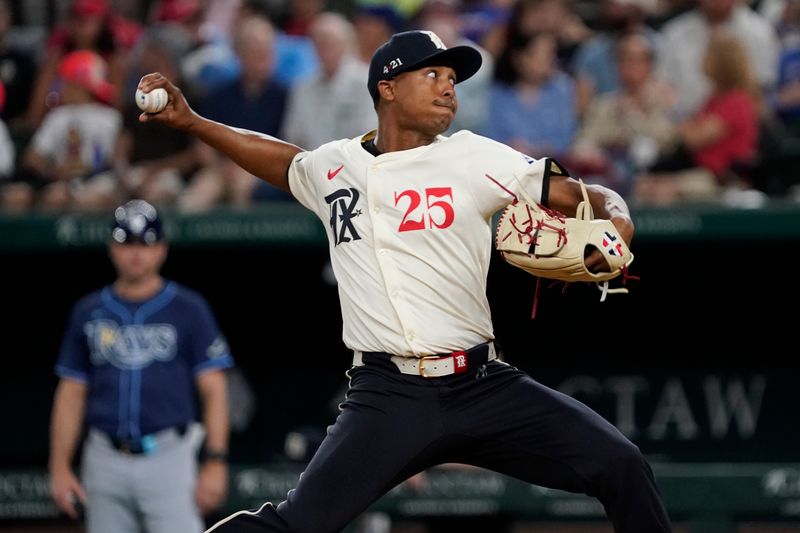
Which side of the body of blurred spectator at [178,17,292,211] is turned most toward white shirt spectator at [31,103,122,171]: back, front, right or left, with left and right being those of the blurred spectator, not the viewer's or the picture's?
right

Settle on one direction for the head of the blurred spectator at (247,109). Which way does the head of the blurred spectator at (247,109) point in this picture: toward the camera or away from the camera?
toward the camera

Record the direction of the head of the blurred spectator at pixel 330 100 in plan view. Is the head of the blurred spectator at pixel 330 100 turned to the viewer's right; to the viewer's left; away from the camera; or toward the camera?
toward the camera

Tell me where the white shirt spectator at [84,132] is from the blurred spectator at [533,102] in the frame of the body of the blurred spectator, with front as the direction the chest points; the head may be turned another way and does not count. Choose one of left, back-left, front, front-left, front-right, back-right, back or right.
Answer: right

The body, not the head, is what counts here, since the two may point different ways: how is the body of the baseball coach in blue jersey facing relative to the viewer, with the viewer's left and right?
facing the viewer

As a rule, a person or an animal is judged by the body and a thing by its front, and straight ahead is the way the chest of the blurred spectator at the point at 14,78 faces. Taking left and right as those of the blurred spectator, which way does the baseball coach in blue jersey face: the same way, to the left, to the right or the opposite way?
the same way

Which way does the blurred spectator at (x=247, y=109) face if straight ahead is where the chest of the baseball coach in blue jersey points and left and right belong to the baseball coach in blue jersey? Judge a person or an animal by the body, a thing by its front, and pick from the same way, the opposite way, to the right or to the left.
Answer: the same way

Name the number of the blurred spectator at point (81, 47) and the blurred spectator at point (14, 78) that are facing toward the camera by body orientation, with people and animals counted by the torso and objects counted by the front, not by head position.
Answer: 2

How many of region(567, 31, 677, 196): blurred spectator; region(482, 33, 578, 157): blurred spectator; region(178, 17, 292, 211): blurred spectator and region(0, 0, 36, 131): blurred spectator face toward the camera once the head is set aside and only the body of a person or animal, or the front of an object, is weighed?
4

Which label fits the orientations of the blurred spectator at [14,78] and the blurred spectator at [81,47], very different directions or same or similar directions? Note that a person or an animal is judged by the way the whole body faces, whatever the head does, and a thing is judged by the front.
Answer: same or similar directions

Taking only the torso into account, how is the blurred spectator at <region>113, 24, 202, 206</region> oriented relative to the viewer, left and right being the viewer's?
facing the viewer

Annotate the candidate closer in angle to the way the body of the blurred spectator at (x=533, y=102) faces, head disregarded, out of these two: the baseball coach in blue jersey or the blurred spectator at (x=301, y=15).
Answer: the baseball coach in blue jersey

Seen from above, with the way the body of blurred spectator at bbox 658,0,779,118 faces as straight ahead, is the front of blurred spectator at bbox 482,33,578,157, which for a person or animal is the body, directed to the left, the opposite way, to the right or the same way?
the same way

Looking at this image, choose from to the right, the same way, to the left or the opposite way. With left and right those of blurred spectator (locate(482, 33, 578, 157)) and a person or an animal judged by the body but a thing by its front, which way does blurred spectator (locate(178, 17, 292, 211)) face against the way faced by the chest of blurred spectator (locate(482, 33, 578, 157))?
the same way

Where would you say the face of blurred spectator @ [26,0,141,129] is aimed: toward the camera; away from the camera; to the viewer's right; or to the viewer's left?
toward the camera

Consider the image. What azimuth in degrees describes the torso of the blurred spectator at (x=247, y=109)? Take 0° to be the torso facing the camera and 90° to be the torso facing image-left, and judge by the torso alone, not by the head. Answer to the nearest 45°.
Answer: approximately 0°

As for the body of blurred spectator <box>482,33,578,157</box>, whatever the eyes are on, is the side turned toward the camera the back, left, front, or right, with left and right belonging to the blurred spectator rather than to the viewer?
front

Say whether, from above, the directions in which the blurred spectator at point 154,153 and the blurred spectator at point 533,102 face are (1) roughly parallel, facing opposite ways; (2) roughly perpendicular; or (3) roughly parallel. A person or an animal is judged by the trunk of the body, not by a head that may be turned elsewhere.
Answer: roughly parallel

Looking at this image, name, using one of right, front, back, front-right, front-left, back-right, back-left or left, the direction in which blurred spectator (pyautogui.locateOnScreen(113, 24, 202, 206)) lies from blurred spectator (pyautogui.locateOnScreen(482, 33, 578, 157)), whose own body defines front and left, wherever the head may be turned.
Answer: right
